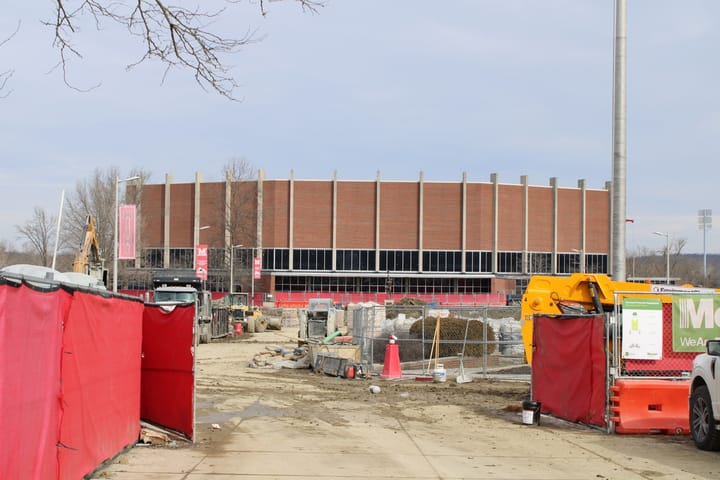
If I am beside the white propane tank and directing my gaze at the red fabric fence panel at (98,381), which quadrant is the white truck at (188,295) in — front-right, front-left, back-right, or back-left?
back-right

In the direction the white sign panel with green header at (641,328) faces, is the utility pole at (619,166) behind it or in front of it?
behind

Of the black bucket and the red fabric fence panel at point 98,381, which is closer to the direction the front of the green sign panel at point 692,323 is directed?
the red fabric fence panel

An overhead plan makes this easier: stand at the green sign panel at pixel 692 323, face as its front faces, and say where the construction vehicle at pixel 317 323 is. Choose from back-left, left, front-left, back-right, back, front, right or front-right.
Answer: back-right
